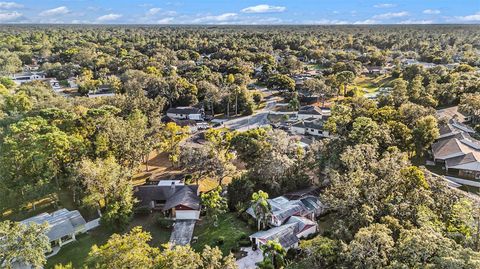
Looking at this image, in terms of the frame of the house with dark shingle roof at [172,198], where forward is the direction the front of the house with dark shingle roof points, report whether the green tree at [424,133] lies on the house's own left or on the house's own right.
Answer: on the house's own left

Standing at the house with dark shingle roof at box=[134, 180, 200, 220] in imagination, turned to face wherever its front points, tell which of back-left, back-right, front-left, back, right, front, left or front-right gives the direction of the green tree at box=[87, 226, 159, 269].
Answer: front

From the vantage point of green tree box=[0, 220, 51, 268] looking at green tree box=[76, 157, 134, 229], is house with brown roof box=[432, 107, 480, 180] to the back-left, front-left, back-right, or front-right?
front-right

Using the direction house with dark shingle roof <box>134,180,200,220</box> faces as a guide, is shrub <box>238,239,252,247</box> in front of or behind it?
in front

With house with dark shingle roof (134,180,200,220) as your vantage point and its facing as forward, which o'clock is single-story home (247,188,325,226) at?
The single-story home is roughly at 10 o'clock from the house with dark shingle roof.

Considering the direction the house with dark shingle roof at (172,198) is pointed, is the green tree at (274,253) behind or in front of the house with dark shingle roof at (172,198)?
in front

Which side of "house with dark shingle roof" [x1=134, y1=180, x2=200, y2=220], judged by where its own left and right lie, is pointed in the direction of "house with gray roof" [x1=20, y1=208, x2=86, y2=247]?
right

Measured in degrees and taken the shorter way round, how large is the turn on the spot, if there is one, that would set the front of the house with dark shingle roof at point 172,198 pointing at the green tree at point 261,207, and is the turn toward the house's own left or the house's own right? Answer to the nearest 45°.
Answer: approximately 45° to the house's own left

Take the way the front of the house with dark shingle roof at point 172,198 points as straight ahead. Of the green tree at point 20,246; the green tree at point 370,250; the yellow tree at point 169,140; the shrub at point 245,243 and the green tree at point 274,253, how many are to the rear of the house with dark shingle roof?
1

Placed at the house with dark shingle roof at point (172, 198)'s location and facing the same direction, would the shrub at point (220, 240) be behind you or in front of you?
in front

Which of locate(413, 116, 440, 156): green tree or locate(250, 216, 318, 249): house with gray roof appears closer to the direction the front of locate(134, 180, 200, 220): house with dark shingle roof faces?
the house with gray roof

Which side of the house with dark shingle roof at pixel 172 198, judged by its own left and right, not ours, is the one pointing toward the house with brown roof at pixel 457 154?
left

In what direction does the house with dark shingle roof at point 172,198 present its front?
toward the camera

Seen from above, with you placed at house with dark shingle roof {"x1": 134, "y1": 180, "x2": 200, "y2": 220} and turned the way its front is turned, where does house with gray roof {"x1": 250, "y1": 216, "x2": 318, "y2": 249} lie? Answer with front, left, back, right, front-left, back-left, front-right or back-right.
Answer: front-left
